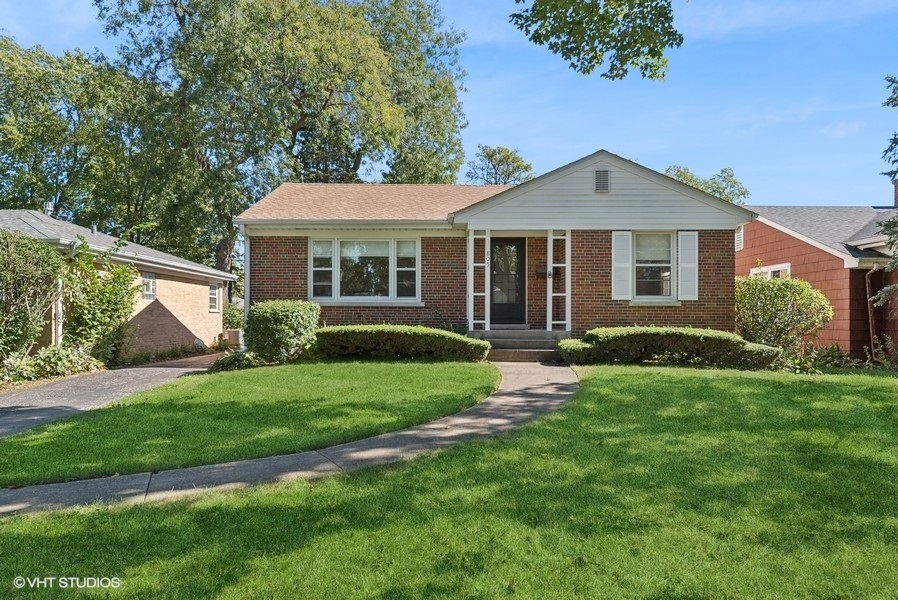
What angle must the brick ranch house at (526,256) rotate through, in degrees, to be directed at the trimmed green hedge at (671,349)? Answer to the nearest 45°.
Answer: approximately 45° to its left

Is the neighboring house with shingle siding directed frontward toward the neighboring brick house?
no

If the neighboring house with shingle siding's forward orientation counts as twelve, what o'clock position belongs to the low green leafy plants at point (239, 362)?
The low green leafy plants is roughly at 3 o'clock from the neighboring house with shingle siding.

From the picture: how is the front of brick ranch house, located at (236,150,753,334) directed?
toward the camera

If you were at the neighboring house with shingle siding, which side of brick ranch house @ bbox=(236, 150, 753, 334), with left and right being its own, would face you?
left

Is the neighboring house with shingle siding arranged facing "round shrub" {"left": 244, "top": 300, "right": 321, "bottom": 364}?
no

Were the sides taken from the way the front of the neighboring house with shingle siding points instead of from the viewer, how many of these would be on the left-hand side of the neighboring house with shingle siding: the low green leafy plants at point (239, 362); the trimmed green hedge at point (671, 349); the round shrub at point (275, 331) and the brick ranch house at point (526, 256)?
0

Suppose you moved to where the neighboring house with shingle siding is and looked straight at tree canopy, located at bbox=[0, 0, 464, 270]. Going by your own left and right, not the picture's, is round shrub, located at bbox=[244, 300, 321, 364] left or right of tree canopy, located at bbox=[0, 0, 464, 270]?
left

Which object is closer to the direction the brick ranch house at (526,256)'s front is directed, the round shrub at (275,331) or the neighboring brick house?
the round shrub

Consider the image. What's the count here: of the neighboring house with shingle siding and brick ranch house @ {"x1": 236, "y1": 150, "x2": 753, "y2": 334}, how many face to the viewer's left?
0

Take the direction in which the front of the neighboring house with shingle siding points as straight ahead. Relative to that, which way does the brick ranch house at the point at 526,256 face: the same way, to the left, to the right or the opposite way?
the same way

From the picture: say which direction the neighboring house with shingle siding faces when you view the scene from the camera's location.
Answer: facing the viewer and to the right of the viewer

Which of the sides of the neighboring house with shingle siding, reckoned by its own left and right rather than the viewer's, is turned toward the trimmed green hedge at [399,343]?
right

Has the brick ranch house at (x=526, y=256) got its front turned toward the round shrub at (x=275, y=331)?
no

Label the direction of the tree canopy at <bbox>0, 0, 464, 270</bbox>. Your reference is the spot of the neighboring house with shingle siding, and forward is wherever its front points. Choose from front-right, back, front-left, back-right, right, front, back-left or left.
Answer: back-right

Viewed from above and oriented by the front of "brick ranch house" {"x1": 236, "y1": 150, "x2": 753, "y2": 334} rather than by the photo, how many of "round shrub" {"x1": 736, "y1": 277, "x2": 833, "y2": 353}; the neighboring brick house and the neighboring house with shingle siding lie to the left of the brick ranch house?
2

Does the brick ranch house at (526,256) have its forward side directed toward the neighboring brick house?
no
